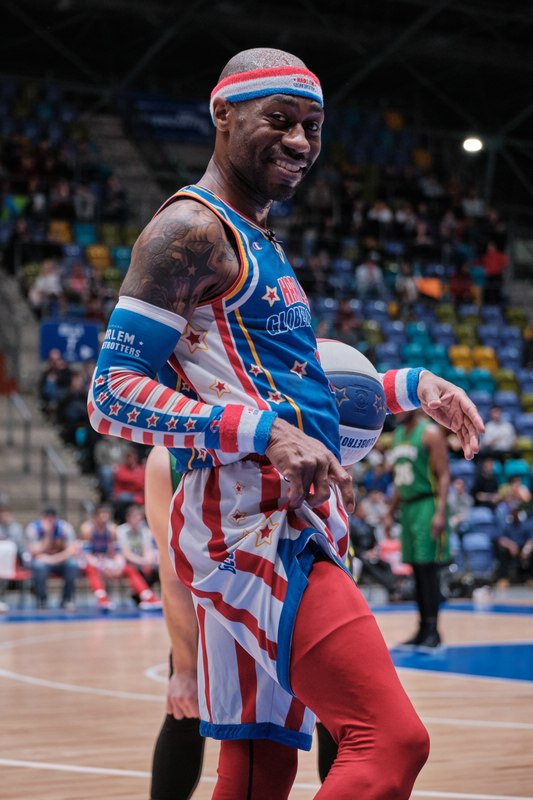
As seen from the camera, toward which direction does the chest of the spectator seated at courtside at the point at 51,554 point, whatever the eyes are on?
toward the camera

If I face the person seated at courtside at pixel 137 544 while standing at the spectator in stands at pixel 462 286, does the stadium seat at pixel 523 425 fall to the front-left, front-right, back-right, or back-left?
front-left

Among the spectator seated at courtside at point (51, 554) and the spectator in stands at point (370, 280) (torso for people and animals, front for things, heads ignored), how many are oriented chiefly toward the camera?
2

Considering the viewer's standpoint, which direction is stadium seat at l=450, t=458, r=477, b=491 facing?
facing the viewer and to the left of the viewer

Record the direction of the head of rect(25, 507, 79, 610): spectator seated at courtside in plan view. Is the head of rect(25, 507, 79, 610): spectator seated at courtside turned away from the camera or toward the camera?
toward the camera

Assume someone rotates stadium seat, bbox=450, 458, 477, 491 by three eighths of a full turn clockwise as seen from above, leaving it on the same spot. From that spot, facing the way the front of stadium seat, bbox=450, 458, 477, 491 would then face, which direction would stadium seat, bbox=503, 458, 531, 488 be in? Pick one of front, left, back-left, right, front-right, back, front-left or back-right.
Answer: right

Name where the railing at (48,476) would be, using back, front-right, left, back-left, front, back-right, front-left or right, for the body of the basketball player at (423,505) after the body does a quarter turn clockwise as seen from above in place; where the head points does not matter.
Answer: front

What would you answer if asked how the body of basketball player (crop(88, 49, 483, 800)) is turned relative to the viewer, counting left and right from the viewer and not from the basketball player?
facing the viewer and to the right of the viewer

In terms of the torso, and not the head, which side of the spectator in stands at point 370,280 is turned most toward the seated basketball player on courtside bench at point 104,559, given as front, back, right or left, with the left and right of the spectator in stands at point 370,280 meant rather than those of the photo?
front

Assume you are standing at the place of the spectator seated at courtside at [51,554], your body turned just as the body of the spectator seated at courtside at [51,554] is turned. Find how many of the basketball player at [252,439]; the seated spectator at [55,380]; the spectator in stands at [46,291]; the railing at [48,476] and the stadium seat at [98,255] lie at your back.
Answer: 4

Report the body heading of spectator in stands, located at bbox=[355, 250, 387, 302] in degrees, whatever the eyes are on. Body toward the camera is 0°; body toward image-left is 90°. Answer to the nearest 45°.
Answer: approximately 0°

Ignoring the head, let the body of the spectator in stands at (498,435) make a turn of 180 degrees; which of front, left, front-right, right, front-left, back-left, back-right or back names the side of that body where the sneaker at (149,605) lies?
back

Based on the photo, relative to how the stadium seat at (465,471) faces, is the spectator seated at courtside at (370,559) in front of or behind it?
in front
